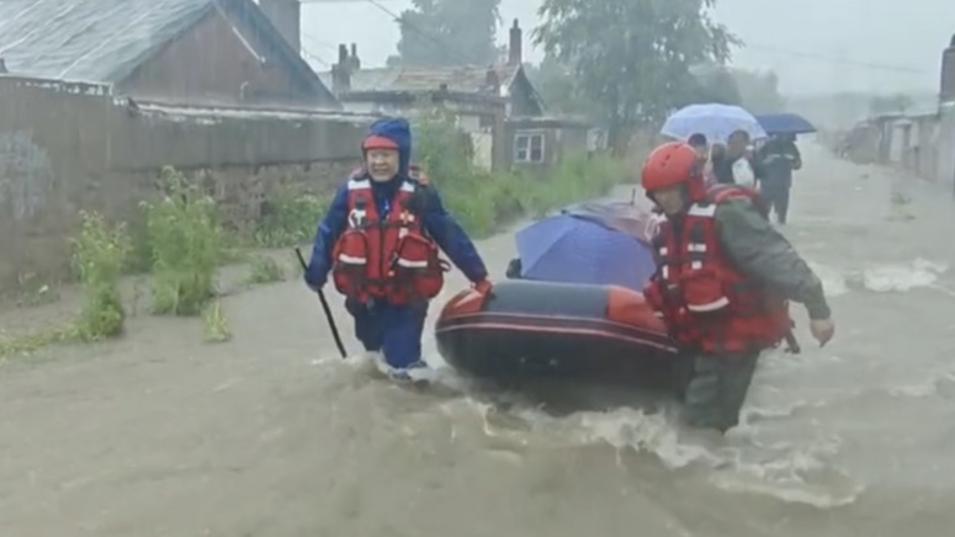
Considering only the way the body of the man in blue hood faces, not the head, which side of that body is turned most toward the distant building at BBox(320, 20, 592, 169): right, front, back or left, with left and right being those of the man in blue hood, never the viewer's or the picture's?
back

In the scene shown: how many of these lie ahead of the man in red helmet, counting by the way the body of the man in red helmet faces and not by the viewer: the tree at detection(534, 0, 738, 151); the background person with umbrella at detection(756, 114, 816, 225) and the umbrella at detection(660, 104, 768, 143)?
0

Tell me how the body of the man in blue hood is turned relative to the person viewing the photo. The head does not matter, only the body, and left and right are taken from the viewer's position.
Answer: facing the viewer

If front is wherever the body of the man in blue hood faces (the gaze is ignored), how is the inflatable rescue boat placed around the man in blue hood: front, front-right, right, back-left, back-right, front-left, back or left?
left

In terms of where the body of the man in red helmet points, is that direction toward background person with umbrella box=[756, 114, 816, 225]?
no

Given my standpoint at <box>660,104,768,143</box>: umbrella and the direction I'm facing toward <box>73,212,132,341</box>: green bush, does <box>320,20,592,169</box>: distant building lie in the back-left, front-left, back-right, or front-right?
back-right

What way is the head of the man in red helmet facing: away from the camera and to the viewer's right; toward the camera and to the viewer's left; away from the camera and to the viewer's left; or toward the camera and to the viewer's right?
toward the camera and to the viewer's left

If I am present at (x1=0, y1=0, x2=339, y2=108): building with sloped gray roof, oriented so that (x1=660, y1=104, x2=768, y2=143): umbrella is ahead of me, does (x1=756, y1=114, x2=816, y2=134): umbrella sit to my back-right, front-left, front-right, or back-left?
front-left

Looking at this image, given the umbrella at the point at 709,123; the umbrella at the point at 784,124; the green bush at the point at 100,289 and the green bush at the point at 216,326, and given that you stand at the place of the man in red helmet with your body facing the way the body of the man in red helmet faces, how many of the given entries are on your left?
0

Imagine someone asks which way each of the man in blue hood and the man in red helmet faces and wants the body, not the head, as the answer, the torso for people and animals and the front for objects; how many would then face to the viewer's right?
0

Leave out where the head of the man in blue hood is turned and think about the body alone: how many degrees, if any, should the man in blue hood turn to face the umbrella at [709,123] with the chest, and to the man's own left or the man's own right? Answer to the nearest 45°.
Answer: approximately 135° to the man's own left

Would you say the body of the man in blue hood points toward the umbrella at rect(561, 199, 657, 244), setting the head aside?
no

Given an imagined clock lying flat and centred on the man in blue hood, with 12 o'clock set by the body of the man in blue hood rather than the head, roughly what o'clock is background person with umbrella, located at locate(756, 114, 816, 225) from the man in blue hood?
The background person with umbrella is roughly at 7 o'clock from the man in blue hood.
